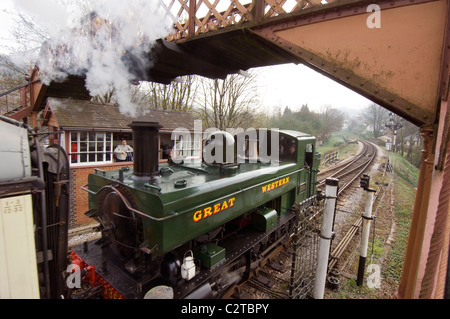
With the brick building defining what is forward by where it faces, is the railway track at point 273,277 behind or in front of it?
in front

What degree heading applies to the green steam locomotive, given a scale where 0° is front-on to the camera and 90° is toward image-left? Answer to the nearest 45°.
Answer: approximately 45°

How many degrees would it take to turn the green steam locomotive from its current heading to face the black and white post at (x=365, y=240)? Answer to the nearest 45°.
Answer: approximately 135° to its left

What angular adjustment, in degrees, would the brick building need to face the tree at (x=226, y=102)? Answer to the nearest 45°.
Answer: approximately 90° to its left

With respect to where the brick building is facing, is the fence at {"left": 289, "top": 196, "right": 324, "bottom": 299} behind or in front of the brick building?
in front

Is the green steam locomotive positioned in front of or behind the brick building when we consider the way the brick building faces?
in front

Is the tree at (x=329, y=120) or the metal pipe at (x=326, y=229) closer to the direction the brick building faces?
the metal pipe

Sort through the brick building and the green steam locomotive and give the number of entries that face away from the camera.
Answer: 0

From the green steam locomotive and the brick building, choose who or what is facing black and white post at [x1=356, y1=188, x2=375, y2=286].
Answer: the brick building

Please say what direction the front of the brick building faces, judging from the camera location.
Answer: facing the viewer and to the right of the viewer

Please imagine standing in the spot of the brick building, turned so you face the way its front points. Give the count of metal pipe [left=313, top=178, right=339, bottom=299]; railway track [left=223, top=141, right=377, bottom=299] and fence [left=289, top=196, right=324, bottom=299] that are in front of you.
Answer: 3

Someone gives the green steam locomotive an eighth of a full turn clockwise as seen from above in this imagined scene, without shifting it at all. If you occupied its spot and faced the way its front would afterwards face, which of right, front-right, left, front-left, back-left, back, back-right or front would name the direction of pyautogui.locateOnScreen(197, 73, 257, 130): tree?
right

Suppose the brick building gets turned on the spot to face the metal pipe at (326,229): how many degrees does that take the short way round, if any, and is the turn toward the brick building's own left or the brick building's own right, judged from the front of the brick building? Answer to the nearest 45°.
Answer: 0° — it already faces it

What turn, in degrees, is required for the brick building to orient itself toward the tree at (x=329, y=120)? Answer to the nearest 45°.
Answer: approximately 90° to its left

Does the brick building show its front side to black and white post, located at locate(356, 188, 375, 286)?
yes

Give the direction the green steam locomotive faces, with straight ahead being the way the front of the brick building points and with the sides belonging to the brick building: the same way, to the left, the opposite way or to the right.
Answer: to the right
